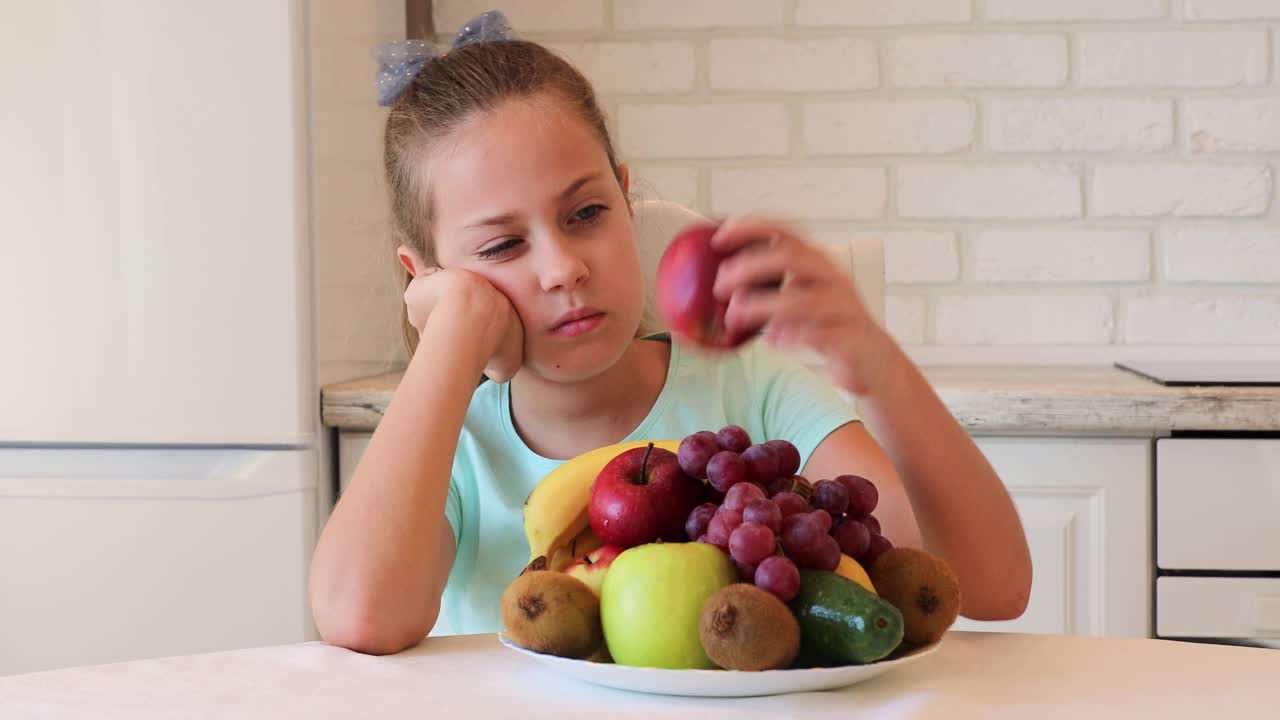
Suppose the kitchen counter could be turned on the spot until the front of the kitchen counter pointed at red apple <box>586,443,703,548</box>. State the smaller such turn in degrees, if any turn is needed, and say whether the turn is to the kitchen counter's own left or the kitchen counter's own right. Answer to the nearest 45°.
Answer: approximately 45° to the kitchen counter's own right

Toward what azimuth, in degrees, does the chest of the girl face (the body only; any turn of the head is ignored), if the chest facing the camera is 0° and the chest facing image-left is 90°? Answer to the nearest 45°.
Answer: approximately 0°

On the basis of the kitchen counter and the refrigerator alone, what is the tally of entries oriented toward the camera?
2

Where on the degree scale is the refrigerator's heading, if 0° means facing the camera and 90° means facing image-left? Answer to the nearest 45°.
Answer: approximately 0°
